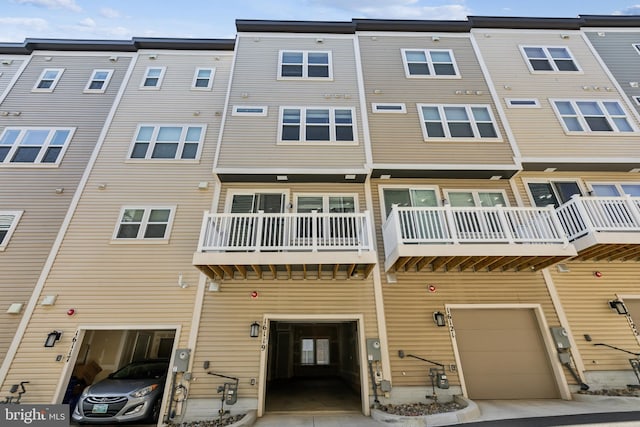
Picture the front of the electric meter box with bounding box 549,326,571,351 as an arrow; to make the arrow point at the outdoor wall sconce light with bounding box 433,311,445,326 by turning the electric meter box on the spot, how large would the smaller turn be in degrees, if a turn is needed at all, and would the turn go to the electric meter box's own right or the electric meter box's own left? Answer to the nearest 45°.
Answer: approximately 45° to the electric meter box's own right

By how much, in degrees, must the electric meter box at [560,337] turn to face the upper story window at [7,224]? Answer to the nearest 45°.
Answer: approximately 45° to its right

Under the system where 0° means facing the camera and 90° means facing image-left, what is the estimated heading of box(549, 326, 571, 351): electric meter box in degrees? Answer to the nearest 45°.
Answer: approximately 0°

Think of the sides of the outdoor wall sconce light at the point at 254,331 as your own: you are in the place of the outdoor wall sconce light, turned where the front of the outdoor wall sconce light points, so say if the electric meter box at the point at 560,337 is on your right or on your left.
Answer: on your left

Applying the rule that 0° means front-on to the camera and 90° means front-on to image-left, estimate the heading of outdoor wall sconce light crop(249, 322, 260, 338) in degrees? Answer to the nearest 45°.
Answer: approximately 0°

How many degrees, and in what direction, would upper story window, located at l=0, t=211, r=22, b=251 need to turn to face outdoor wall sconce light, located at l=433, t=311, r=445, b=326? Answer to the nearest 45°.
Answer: approximately 45° to its left
